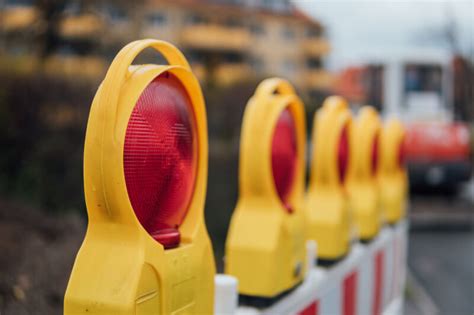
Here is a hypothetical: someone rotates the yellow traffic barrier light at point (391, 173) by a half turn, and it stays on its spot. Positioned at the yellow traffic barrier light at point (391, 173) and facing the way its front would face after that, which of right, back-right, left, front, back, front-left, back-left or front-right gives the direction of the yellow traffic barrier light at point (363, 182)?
left

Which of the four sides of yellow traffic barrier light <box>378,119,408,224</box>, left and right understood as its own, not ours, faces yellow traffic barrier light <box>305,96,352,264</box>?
right

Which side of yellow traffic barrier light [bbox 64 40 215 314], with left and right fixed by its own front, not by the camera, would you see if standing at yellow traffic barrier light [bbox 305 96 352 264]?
left

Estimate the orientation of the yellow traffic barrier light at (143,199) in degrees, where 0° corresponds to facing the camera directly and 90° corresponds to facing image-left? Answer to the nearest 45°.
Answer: approximately 315°

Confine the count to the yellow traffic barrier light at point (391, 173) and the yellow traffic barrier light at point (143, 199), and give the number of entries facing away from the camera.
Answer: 0

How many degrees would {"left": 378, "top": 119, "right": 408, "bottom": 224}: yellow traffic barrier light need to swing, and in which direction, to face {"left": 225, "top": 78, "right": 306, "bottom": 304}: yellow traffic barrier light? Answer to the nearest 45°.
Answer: approximately 90° to its right

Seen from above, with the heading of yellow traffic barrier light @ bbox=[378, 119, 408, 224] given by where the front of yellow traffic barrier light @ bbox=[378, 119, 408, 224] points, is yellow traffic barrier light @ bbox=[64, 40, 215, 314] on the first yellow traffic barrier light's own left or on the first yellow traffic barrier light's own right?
on the first yellow traffic barrier light's own right

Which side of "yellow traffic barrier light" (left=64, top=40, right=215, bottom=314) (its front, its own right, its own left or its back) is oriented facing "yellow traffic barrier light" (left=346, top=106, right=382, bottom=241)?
left

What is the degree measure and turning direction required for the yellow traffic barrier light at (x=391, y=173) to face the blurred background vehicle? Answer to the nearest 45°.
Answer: approximately 90° to its left
